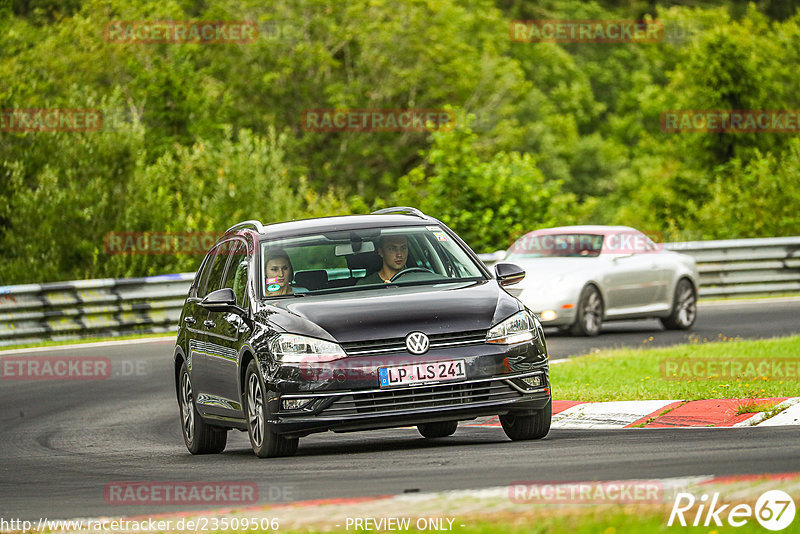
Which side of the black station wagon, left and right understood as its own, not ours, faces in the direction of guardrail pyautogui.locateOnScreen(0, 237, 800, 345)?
back

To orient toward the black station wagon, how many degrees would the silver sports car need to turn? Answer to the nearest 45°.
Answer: approximately 45° to its left

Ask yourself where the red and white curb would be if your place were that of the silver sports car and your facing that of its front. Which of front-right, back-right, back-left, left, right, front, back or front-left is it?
front-left

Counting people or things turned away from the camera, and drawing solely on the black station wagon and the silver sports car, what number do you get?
0

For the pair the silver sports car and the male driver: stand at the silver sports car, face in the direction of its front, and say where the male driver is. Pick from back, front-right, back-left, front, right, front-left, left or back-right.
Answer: front-left

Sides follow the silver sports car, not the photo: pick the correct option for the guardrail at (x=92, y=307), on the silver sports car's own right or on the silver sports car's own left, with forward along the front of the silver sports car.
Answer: on the silver sports car's own right

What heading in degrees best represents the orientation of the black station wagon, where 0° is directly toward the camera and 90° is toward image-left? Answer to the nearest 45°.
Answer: approximately 0°

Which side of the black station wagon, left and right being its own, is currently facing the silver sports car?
back
